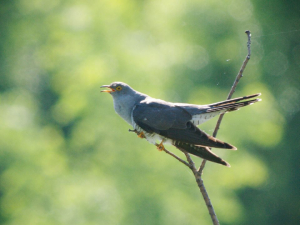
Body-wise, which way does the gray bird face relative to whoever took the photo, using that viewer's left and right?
facing to the left of the viewer
